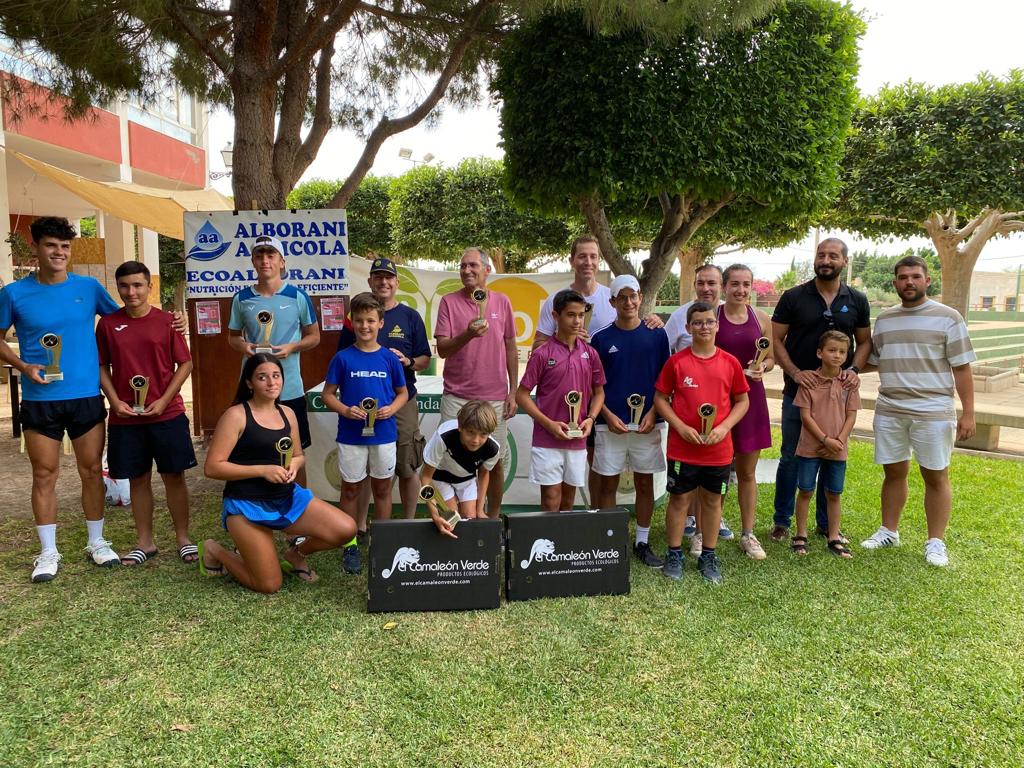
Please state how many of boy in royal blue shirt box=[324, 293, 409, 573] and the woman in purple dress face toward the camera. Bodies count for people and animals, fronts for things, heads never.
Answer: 2

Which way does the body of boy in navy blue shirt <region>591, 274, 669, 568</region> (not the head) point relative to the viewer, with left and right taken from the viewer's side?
facing the viewer

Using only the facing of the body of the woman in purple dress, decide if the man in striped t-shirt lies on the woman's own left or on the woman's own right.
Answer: on the woman's own left

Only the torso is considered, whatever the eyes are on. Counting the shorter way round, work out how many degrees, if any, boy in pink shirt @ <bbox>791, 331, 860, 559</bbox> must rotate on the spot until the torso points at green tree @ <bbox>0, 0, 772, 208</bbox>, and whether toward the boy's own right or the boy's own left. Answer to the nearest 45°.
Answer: approximately 90° to the boy's own right

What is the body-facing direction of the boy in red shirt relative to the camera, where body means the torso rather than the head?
toward the camera

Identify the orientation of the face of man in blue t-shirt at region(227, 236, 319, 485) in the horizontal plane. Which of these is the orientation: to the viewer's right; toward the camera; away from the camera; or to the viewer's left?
toward the camera

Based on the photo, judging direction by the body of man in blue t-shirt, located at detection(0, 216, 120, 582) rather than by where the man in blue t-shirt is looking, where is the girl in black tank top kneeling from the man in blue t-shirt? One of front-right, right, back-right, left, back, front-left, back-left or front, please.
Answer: front-left

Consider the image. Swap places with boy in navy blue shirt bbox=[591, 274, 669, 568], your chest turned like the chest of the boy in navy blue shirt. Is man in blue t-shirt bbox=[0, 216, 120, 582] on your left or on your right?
on your right

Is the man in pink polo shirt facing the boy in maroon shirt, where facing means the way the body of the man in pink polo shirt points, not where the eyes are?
no

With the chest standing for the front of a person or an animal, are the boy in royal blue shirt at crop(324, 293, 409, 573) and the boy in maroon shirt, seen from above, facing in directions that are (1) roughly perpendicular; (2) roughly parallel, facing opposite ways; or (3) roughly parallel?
roughly parallel

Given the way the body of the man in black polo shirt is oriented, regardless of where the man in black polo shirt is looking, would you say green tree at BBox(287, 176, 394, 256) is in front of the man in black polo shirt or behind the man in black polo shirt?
behind

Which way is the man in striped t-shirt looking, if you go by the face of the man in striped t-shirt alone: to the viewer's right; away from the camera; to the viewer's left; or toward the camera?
toward the camera

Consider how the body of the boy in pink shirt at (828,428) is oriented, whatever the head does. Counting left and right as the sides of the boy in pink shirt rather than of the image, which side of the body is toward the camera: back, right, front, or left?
front

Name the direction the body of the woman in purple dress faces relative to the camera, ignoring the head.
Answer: toward the camera

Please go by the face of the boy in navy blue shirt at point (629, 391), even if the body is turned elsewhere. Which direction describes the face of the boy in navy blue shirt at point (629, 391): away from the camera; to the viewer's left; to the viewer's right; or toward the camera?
toward the camera

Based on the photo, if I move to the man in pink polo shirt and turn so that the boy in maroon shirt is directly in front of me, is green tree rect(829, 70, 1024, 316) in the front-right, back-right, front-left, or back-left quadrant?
back-right

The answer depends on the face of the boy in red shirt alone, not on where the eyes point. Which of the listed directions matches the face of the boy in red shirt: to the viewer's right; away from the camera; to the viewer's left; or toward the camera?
toward the camera
